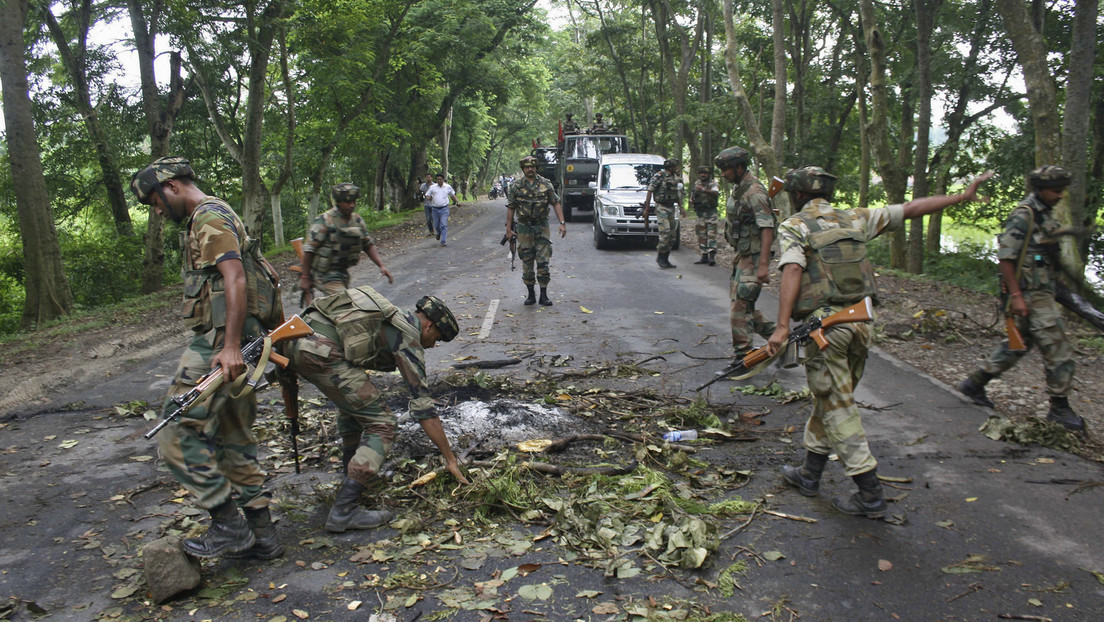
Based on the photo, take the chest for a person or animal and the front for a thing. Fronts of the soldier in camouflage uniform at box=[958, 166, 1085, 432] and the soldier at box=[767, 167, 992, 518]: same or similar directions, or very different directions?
very different directions

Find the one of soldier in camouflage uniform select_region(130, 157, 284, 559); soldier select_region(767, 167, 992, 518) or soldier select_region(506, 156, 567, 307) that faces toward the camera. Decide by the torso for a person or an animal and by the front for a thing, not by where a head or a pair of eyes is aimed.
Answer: soldier select_region(506, 156, 567, 307)

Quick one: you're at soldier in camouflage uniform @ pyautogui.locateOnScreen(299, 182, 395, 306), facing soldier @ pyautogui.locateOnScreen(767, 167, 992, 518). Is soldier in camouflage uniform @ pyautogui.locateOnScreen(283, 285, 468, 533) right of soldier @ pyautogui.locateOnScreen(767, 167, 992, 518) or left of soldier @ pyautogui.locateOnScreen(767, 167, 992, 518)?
right

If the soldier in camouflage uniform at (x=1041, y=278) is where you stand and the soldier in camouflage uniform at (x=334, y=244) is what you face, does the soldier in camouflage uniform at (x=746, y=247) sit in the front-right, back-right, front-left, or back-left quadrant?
front-right

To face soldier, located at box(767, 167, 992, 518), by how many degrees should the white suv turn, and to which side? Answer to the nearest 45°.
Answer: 0° — it already faces them

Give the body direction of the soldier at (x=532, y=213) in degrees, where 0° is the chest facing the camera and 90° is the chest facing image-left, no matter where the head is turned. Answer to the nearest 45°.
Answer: approximately 0°

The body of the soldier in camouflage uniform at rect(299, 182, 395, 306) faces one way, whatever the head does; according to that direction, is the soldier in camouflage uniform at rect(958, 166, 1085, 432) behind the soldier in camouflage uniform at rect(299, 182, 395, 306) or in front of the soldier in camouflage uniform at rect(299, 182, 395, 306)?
in front

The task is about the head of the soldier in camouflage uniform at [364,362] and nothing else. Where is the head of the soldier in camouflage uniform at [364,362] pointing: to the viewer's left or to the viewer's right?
to the viewer's right

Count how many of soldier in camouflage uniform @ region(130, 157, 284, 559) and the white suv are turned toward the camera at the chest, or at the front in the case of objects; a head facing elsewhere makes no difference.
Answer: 1

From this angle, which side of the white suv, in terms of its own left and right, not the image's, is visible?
front

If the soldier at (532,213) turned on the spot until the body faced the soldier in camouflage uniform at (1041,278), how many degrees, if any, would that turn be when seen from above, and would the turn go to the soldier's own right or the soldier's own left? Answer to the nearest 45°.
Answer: approximately 45° to the soldier's own left
